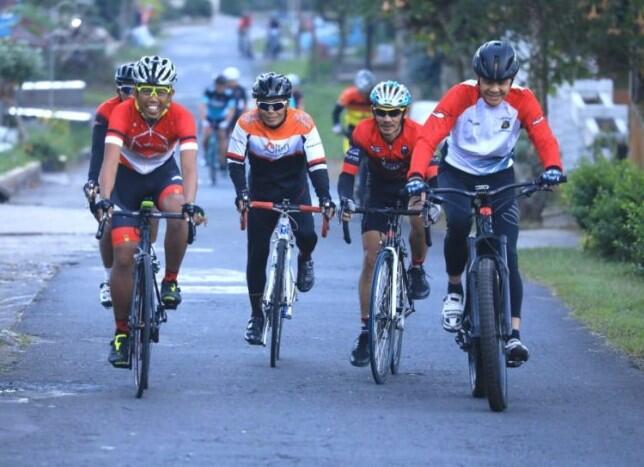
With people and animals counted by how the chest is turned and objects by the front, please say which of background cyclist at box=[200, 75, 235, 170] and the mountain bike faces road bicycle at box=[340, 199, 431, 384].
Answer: the background cyclist

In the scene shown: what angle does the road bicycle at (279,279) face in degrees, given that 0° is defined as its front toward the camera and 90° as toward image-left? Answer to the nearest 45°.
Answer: approximately 0°

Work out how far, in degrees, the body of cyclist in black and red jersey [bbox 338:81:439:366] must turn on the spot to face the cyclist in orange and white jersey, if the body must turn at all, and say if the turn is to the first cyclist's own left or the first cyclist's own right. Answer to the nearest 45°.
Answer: approximately 90° to the first cyclist's own right

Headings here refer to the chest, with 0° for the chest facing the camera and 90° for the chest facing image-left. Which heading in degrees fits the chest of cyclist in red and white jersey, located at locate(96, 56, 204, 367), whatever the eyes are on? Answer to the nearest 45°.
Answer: approximately 0°

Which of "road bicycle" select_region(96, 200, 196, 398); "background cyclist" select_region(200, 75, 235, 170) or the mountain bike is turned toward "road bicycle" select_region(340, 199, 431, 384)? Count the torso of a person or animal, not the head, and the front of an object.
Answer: the background cyclist

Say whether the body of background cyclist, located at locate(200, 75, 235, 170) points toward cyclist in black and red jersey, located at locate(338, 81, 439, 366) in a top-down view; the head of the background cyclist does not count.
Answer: yes

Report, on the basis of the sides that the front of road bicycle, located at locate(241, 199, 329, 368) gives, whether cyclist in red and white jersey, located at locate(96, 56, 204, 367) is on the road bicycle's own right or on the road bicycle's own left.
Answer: on the road bicycle's own right
